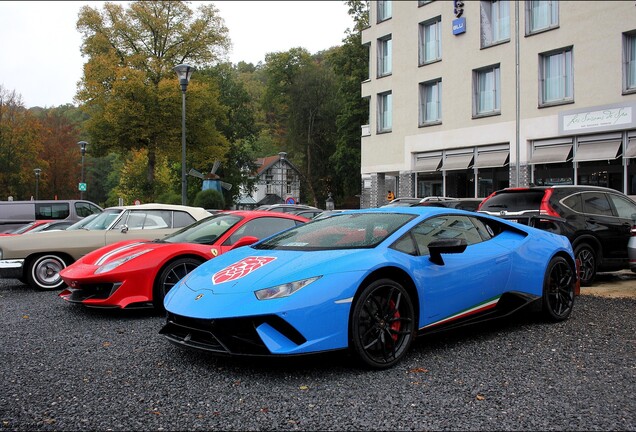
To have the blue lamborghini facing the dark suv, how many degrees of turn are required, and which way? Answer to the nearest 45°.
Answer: approximately 180°

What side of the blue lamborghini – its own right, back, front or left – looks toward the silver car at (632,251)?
back

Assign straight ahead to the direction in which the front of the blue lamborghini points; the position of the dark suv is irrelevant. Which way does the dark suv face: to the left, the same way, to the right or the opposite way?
the opposite way

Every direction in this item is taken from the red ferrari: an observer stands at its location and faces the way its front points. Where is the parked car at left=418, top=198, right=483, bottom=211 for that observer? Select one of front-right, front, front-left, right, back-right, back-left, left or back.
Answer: back

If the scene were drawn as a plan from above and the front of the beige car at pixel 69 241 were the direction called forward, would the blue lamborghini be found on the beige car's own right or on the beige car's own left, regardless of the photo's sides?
on the beige car's own left

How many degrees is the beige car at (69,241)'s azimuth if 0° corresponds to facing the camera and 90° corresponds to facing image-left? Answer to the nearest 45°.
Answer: approximately 45°

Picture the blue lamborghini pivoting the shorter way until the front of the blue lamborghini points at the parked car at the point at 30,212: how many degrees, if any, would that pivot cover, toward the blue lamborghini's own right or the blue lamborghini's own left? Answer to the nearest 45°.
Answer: approximately 90° to the blue lamborghini's own right

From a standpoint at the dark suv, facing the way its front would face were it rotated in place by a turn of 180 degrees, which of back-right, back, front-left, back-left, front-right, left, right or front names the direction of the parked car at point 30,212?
front-right
